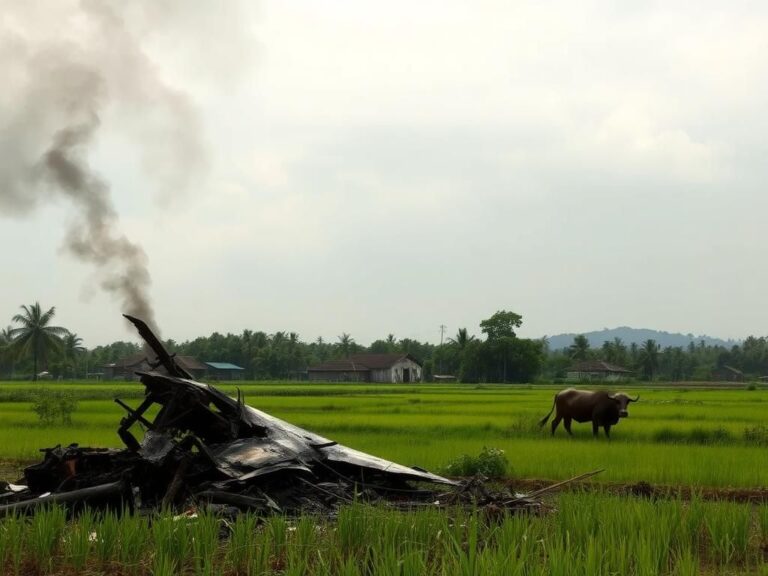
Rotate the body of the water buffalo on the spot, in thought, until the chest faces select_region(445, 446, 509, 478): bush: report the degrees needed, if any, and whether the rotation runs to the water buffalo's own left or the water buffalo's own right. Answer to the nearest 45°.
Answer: approximately 90° to the water buffalo's own right

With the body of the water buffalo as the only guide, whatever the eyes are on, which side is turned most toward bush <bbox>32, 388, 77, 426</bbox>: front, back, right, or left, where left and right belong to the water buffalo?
back

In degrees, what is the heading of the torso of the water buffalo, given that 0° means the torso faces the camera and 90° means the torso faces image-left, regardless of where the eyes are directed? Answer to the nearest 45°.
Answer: approximately 270°

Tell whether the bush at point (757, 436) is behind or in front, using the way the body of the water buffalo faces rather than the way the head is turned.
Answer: in front

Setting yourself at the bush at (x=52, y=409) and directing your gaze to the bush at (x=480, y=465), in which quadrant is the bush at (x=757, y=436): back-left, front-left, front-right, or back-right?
front-left
